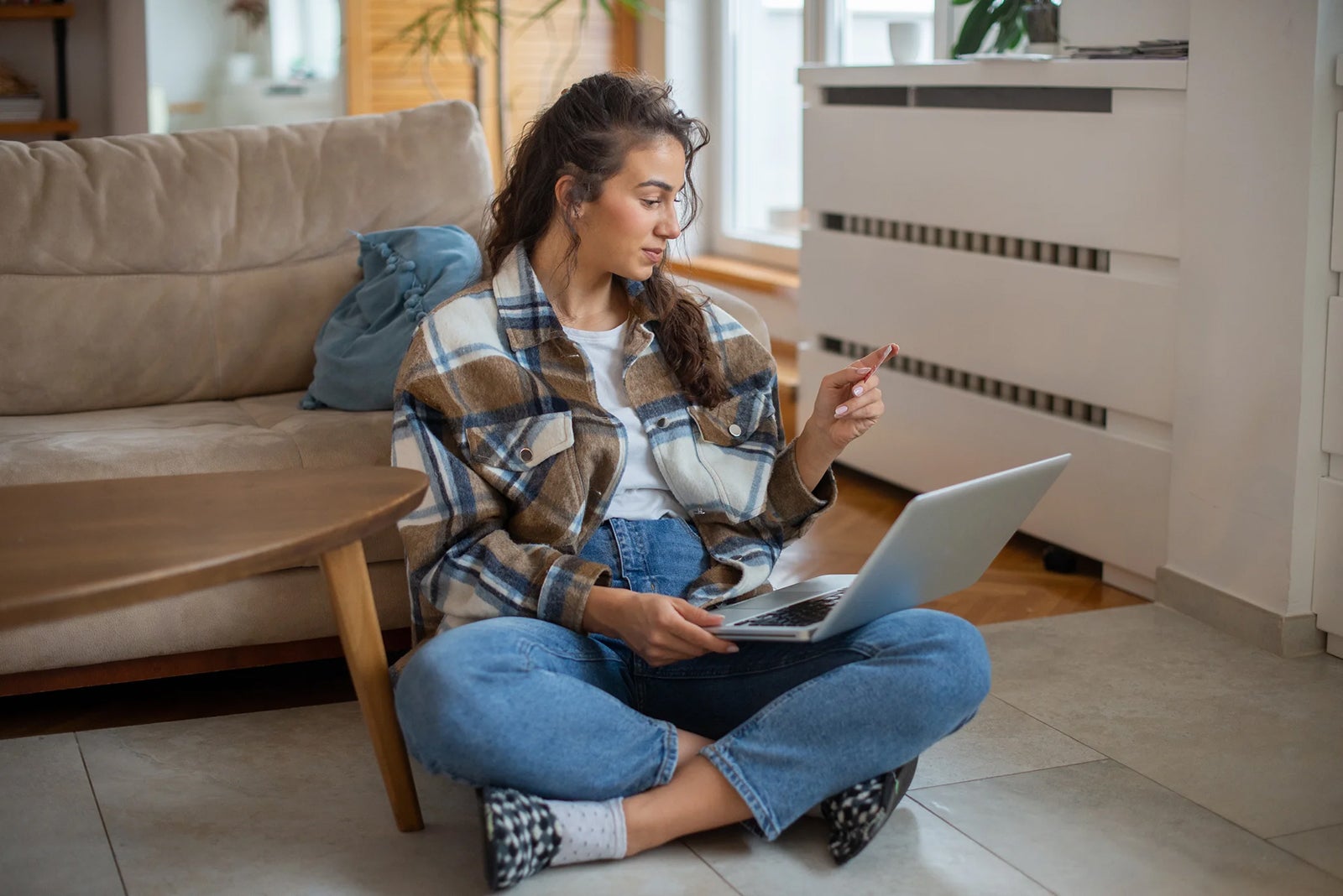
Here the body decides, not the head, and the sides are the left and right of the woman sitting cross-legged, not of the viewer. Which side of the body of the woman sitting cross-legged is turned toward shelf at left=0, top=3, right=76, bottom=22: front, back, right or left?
back

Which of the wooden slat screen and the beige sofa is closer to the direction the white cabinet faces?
the beige sofa

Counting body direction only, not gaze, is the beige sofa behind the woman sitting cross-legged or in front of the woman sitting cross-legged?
behind

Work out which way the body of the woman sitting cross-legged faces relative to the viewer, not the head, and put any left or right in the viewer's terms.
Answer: facing the viewer and to the right of the viewer

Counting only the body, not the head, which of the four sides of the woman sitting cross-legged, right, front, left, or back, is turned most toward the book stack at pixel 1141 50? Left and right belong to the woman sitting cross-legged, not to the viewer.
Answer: left

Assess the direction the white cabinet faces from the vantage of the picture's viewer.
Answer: facing the viewer and to the left of the viewer

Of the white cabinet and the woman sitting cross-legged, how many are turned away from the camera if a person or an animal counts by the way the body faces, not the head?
0

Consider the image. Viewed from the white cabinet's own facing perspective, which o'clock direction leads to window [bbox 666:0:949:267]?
The window is roughly at 4 o'clock from the white cabinet.
